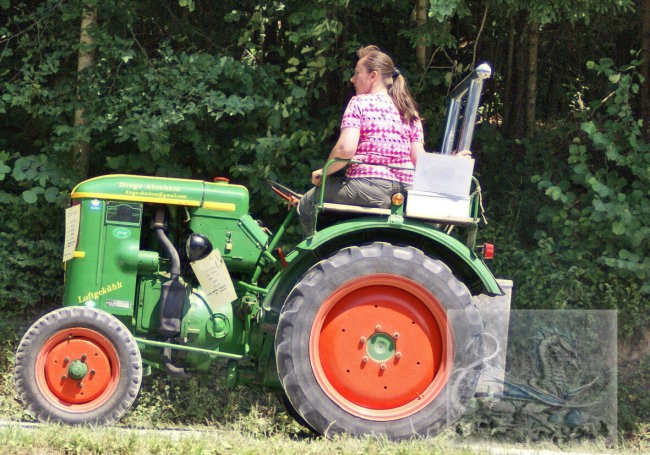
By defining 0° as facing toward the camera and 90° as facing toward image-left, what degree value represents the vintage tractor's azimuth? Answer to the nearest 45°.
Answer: approximately 90°

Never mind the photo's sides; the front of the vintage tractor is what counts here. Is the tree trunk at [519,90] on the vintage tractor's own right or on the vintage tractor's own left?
on the vintage tractor's own right

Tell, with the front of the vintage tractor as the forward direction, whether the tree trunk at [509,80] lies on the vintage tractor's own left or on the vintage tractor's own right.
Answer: on the vintage tractor's own right

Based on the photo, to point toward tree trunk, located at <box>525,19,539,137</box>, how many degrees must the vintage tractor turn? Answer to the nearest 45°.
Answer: approximately 135° to its right
